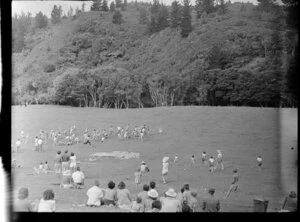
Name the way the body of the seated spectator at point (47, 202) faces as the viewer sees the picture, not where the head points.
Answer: away from the camera

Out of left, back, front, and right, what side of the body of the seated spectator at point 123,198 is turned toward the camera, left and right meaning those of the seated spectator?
back

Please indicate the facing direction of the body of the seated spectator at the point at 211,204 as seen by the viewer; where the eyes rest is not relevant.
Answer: away from the camera

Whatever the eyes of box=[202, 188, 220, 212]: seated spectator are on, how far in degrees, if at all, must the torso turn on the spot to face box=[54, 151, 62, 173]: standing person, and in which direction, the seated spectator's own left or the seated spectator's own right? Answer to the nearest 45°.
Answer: approximately 90° to the seated spectator's own left

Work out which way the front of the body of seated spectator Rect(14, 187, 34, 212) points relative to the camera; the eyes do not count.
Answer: away from the camera

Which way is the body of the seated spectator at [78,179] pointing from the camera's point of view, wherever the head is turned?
away from the camera

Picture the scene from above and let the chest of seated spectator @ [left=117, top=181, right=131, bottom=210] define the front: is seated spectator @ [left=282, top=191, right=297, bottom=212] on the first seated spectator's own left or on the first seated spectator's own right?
on the first seated spectator's own right
